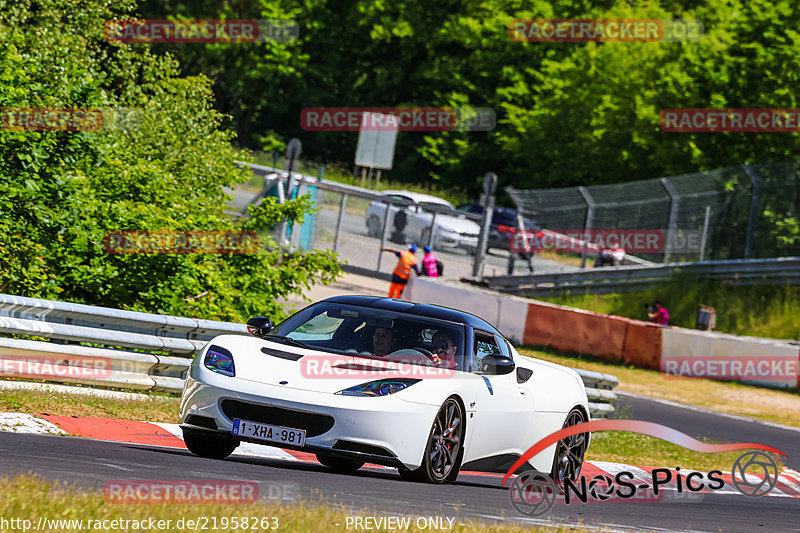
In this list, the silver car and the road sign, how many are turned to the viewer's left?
0

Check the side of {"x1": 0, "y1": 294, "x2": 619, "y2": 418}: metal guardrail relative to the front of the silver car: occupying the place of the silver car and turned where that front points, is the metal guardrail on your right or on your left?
on your right

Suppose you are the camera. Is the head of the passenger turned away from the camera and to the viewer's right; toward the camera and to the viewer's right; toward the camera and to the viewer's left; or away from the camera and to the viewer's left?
toward the camera and to the viewer's left

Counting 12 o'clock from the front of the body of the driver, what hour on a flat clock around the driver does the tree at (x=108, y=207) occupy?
The tree is roughly at 3 o'clock from the driver.

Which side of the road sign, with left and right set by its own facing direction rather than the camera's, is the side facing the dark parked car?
left

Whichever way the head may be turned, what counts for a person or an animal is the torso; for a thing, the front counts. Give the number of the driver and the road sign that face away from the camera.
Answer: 1

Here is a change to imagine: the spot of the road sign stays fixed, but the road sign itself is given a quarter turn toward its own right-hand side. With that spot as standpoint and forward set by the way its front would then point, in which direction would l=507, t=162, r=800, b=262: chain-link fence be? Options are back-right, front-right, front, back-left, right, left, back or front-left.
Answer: back-left

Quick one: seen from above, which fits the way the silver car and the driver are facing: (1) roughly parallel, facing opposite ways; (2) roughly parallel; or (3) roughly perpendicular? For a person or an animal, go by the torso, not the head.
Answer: roughly perpendicular

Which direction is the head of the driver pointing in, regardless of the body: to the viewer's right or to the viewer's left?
to the viewer's left
